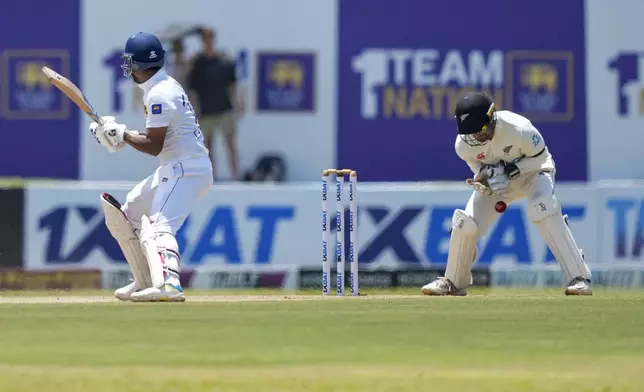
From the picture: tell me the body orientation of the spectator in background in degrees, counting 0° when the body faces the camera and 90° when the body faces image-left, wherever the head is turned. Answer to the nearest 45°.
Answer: approximately 0°

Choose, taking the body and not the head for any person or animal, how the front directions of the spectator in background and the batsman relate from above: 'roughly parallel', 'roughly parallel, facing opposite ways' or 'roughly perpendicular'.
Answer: roughly perpendicular

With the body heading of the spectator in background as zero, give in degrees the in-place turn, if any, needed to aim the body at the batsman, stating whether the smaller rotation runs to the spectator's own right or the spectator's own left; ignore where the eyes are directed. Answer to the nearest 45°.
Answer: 0° — they already face them

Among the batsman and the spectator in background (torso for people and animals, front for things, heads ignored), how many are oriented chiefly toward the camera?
1
